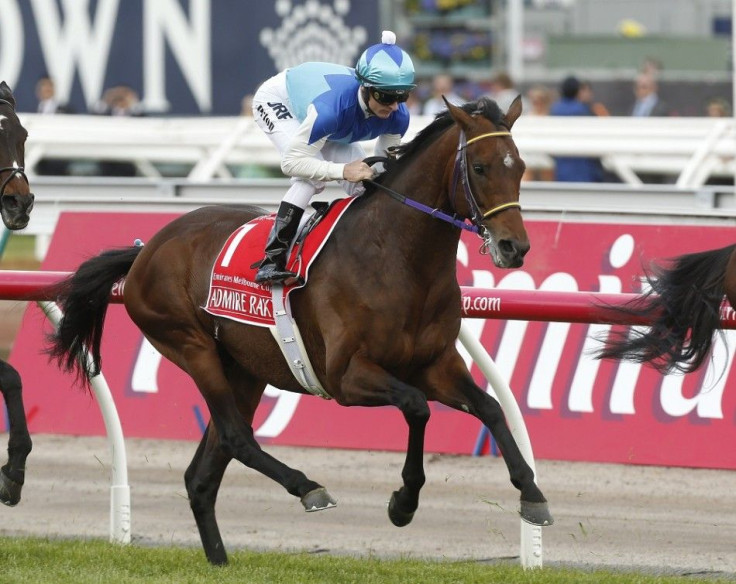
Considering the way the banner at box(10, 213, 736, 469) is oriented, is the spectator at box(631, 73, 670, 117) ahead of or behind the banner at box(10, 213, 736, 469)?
behind

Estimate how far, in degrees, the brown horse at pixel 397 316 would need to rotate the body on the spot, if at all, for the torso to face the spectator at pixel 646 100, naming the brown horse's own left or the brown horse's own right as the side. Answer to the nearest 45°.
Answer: approximately 135° to the brown horse's own left

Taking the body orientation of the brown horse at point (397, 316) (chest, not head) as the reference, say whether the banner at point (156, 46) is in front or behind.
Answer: behind

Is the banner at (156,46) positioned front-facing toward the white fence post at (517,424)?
yes

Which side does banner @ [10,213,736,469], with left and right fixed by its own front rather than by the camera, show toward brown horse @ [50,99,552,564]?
front

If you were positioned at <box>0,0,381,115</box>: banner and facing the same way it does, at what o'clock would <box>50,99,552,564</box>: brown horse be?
The brown horse is roughly at 12 o'clock from the banner.
